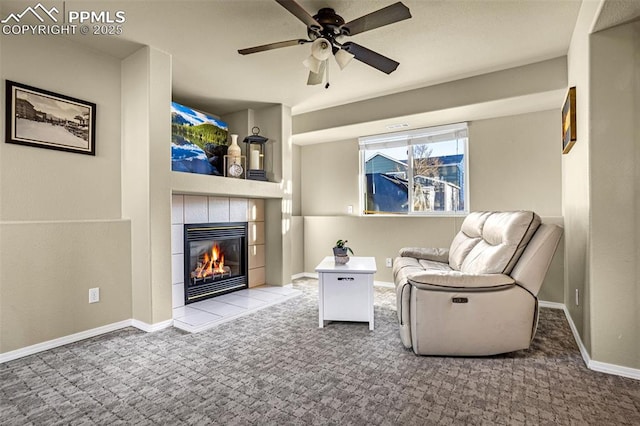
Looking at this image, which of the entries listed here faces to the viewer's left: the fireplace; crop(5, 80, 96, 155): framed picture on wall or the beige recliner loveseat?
the beige recliner loveseat

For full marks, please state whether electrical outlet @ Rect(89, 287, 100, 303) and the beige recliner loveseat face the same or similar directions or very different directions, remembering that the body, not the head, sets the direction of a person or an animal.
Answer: very different directions

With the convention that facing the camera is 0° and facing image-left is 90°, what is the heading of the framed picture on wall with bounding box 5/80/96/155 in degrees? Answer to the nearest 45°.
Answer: approximately 315°

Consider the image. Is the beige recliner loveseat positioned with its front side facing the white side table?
yes

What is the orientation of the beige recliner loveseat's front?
to the viewer's left

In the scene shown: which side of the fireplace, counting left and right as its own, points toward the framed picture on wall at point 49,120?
right
